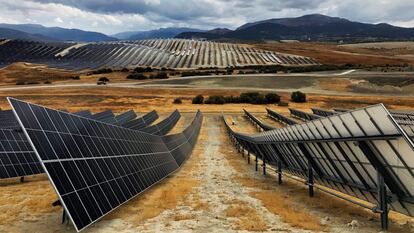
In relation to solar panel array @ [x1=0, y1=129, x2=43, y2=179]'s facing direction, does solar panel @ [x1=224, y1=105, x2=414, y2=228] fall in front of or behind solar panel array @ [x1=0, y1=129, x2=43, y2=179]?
in front

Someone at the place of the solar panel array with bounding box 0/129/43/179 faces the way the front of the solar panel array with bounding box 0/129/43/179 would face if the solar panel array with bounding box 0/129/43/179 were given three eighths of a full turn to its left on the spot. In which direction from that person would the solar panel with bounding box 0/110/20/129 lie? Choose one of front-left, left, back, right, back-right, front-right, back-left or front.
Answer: front

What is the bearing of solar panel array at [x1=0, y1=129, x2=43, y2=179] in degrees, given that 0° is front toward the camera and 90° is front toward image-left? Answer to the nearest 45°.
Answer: approximately 315°

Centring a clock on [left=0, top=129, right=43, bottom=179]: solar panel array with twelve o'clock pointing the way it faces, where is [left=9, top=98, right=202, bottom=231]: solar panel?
The solar panel is roughly at 1 o'clock from the solar panel array.

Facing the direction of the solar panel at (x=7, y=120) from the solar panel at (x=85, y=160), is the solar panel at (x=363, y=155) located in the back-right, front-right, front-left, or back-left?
back-right

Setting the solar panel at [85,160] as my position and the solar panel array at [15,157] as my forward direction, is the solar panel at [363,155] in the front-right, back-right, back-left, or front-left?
back-right
